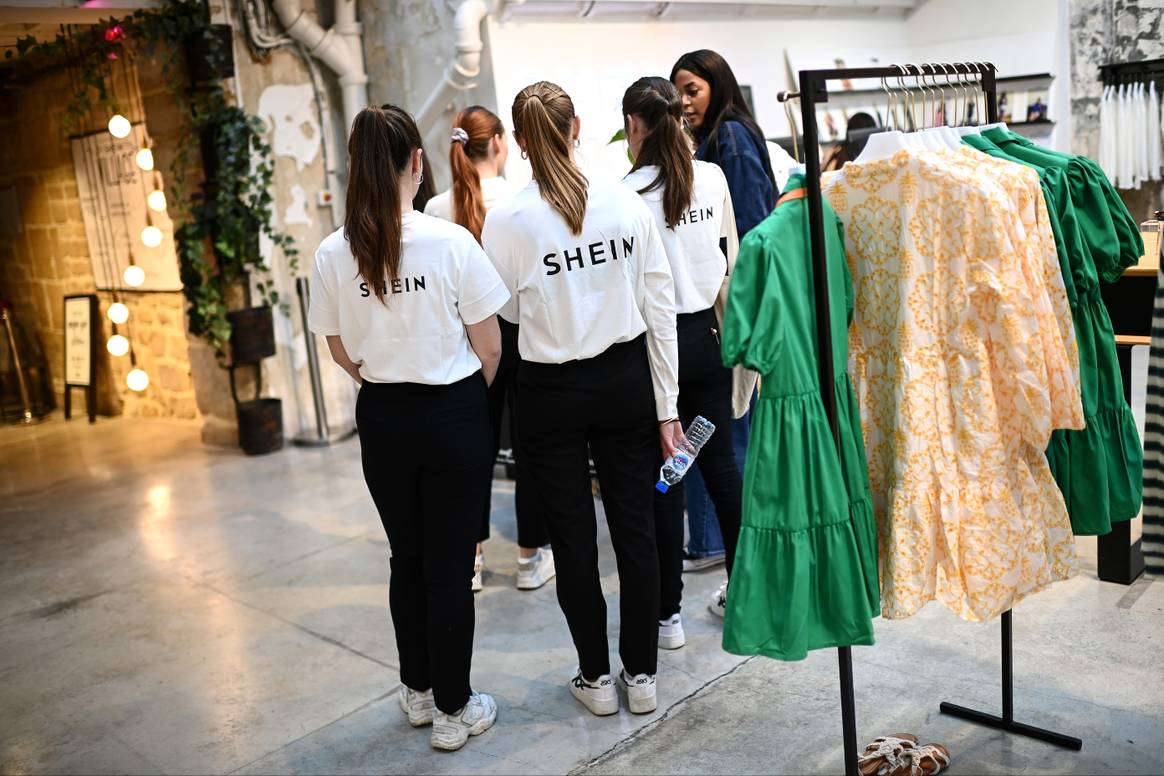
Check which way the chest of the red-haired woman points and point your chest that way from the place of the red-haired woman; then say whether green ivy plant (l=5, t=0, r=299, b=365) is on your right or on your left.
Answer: on your left

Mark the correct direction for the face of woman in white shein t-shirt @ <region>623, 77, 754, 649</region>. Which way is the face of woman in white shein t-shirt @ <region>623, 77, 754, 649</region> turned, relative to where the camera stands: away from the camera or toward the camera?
away from the camera

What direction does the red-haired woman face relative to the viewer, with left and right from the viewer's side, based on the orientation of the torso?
facing away from the viewer and to the right of the viewer

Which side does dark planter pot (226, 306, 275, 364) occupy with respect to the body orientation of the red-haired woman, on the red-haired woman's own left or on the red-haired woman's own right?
on the red-haired woman's own left

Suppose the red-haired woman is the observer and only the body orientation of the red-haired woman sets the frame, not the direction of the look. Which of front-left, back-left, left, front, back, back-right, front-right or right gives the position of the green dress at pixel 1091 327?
right

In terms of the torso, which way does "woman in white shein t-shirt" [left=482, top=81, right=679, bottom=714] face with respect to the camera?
away from the camera

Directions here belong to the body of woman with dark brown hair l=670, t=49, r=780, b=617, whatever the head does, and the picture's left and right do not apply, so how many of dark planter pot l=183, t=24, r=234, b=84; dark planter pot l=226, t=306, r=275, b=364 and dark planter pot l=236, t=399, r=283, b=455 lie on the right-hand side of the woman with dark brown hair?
3

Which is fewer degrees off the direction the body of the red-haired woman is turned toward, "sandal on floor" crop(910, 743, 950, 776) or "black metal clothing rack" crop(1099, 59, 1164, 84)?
the black metal clothing rack

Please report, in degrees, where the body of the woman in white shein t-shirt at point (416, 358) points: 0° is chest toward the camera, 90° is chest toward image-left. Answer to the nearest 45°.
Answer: approximately 225°

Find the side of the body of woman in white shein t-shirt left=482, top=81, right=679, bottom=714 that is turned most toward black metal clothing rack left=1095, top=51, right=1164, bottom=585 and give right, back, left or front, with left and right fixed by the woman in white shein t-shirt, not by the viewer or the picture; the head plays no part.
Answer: right

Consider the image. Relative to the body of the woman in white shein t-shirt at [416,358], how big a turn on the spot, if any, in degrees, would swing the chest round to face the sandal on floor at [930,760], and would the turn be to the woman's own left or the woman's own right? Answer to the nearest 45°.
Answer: approximately 90° to the woman's own right

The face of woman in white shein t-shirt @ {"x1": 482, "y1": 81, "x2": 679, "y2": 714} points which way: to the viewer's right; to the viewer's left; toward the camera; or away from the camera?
away from the camera

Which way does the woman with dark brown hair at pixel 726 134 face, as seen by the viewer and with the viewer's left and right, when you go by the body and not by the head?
facing the viewer and to the left of the viewer

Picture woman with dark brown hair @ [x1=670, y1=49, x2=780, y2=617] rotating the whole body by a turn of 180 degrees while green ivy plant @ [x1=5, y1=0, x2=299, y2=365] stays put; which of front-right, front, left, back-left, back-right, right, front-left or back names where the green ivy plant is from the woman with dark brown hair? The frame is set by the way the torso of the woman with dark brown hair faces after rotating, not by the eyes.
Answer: left

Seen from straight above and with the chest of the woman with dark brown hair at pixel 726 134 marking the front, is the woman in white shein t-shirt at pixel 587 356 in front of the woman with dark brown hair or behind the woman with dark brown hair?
in front

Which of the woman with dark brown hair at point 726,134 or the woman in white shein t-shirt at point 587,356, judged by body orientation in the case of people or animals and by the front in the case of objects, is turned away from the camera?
the woman in white shein t-shirt

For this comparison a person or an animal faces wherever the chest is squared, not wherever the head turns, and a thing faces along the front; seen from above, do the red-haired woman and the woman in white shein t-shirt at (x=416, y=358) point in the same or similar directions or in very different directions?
same or similar directions
